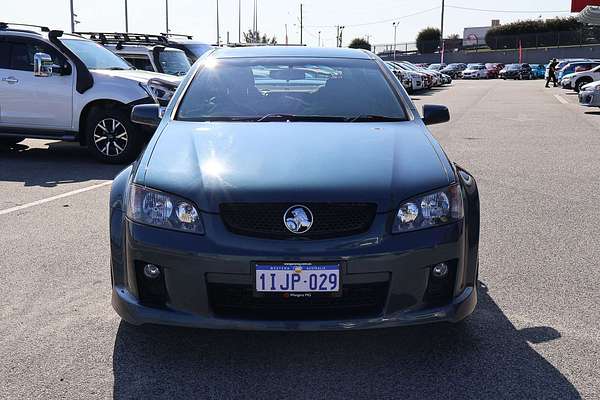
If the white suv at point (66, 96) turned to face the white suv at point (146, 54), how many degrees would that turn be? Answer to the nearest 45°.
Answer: approximately 135° to its left

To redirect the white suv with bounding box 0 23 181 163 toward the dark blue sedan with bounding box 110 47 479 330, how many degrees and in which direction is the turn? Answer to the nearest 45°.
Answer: approximately 45° to its right

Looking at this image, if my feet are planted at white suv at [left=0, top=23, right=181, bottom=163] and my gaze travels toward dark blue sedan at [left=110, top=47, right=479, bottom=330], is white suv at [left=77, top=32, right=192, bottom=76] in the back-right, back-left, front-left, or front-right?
back-left

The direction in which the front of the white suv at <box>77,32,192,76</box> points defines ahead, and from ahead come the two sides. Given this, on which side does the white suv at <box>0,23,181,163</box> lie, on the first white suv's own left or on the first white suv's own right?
on the first white suv's own right

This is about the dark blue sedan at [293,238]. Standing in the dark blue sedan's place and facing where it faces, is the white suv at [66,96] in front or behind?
behind

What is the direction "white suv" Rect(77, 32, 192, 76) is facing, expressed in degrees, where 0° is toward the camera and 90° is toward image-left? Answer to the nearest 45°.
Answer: approximately 315°

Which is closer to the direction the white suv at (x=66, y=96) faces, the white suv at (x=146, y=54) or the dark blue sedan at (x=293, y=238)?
the dark blue sedan

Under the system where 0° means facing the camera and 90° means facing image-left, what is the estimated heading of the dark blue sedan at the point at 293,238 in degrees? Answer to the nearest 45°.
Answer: approximately 0°

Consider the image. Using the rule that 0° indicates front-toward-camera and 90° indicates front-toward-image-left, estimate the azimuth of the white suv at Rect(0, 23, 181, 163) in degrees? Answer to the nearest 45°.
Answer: approximately 315°
